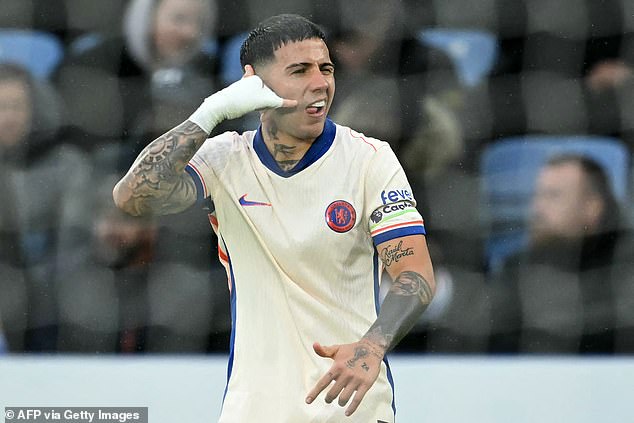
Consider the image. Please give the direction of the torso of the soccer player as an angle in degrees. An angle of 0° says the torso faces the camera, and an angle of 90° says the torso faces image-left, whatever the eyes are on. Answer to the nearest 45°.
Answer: approximately 0°

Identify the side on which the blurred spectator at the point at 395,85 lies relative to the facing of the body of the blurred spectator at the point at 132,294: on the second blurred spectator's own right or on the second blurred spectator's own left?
on the second blurred spectator's own left

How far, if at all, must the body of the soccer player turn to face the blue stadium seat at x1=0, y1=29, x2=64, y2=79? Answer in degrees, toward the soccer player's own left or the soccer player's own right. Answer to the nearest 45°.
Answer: approximately 135° to the soccer player's own right

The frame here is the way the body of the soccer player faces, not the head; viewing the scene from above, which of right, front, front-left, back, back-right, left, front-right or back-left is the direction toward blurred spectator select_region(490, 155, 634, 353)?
back-left

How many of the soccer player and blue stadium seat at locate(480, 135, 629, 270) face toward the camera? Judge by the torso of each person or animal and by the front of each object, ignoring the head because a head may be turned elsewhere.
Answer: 2

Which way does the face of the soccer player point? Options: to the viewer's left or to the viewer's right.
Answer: to the viewer's right

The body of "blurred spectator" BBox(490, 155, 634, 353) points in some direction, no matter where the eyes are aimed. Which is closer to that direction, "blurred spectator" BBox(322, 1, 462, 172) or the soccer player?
the soccer player
